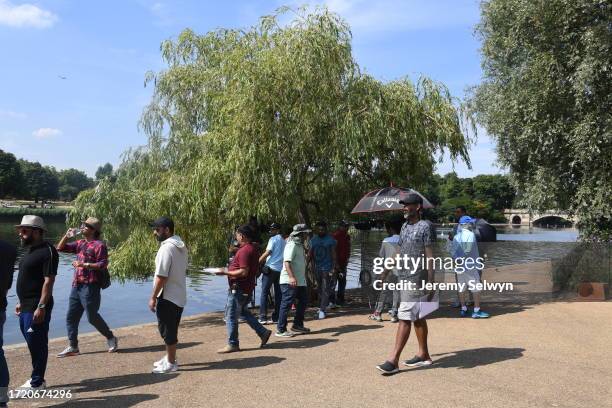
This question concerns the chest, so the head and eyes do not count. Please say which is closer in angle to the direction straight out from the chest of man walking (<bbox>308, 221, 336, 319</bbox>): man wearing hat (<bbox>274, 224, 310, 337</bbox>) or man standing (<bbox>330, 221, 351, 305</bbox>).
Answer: the man wearing hat

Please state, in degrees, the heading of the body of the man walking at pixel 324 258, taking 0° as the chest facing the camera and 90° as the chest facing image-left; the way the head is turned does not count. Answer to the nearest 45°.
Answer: approximately 0°

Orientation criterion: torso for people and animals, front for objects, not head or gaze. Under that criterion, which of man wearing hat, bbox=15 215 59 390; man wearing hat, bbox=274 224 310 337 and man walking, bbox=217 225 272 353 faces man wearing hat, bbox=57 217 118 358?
the man walking

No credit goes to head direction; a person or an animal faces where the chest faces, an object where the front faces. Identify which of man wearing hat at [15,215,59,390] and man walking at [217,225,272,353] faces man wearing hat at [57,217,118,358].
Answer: the man walking

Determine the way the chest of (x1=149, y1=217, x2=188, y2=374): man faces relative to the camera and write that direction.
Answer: to the viewer's left

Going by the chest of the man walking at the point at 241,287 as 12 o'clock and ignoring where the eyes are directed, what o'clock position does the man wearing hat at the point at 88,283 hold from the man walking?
The man wearing hat is roughly at 12 o'clock from the man walking.

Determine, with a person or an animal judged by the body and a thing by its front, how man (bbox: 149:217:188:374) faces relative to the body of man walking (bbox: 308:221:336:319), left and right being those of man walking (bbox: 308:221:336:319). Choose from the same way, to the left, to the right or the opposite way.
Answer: to the right

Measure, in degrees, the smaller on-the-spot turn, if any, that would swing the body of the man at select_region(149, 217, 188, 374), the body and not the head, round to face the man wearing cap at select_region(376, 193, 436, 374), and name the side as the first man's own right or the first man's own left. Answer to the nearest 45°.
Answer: approximately 180°

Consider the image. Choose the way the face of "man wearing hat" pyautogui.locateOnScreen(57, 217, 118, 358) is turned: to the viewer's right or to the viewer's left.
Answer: to the viewer's left

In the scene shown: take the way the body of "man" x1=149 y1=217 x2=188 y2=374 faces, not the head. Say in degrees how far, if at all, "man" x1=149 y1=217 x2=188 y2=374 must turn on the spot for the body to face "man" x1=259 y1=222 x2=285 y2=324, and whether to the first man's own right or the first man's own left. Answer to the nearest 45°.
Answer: approximately 135° to the first man's own right
